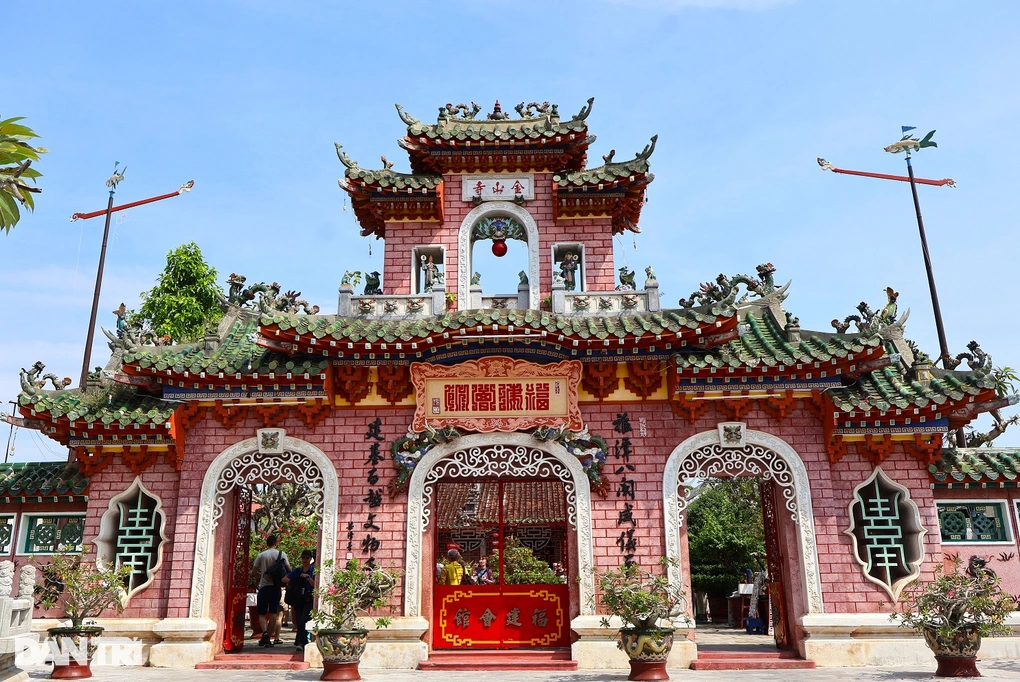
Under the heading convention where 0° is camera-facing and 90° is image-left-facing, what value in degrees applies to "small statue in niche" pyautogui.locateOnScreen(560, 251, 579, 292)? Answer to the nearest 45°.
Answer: approximately 0°

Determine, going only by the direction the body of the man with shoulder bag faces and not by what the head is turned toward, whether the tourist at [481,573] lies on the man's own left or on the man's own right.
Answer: on the man's own right

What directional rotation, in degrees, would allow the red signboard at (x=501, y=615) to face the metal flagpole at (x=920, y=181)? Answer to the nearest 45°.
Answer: approximately 135° to its left

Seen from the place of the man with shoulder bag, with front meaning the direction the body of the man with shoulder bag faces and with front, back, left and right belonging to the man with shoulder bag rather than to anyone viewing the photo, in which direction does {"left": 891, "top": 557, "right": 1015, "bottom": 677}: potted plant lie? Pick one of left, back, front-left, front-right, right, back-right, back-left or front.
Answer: back-right

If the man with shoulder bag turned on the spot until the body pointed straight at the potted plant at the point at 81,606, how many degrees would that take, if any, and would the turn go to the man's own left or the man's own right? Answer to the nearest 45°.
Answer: approximately 135° to the man's own left

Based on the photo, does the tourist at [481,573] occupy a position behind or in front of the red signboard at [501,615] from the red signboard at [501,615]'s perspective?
behind

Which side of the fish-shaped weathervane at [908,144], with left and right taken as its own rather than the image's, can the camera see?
left
